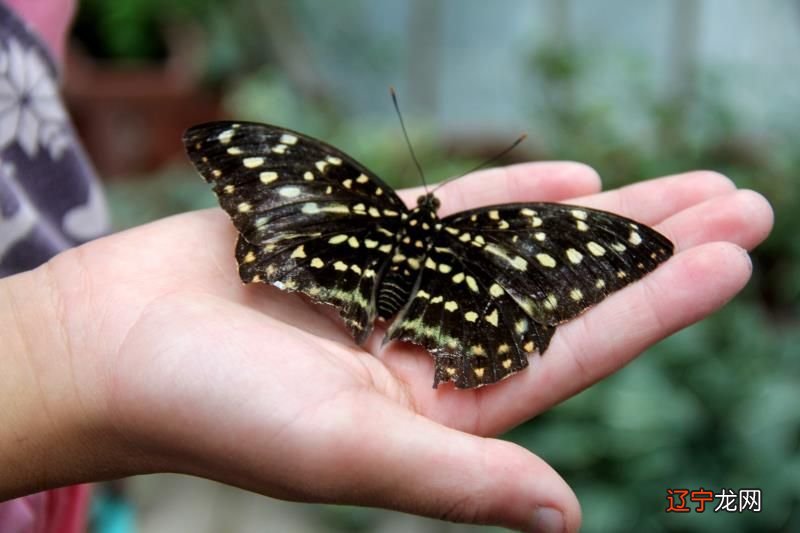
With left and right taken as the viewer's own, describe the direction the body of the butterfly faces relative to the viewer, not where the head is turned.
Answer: facing away from the viewer
